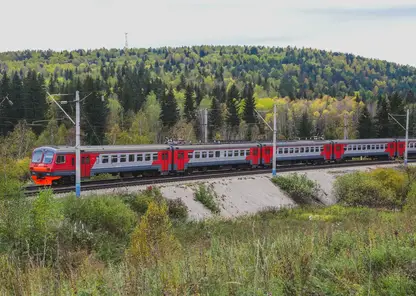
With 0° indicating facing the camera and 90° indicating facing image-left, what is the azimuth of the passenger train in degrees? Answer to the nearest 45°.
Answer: approximately 45°

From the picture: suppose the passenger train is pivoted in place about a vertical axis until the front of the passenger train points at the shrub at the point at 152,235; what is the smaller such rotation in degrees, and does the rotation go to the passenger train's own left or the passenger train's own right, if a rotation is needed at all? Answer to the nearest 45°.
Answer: approximately 45° to the passenger train's own left

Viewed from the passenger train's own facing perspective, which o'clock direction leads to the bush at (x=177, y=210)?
The bush is roughly at 10 o'clock from the passenger train.

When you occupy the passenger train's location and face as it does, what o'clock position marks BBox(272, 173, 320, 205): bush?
The bush is roughly at 7 o'clock from the passenger train.

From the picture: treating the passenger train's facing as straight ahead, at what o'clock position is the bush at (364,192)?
The bush is roughly at 7 o'clock from the passenger train.

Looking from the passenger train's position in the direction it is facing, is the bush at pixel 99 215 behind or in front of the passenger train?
in front
